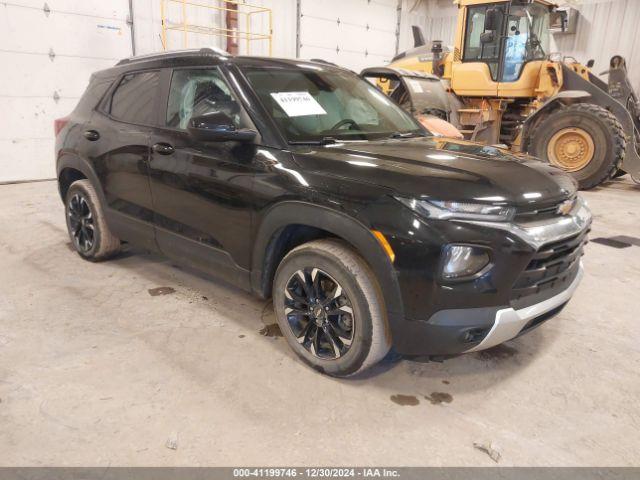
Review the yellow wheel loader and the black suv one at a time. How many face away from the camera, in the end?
0

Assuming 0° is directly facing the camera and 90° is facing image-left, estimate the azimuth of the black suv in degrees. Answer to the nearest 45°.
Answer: approximately 315°

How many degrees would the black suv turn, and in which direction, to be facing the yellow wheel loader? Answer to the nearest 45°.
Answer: approximately 90° to its left
